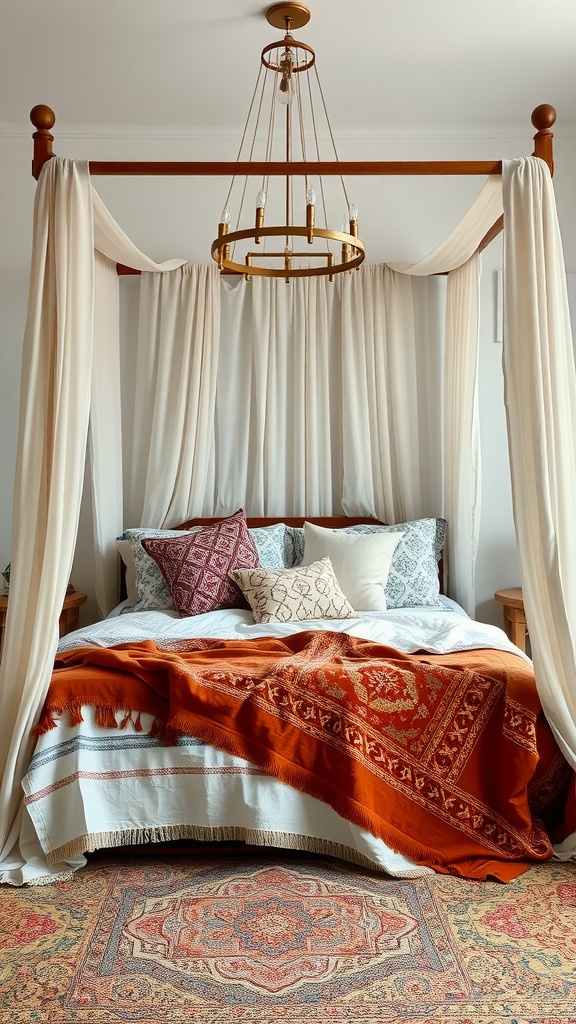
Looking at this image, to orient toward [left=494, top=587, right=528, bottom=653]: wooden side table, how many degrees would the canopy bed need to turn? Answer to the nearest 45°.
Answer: approximately 135° to its left

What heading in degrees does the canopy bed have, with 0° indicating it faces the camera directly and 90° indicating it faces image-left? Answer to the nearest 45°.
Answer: approximately 0°

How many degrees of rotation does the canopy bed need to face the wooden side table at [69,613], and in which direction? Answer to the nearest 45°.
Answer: approximately 135° to its right
